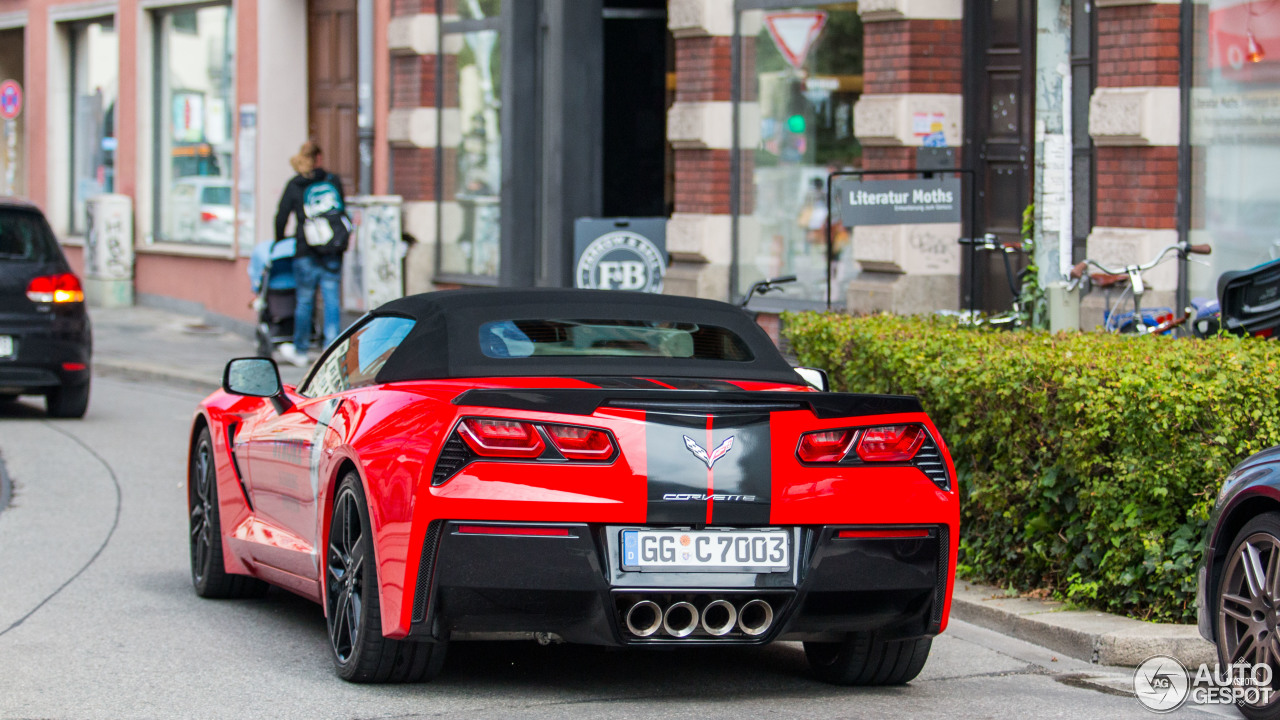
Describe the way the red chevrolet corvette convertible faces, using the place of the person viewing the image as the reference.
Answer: facing away from the viewer and to the left of the viewer

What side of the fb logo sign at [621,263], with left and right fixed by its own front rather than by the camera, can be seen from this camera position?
front

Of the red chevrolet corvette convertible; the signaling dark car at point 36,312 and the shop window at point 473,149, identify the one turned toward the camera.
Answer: the shop window

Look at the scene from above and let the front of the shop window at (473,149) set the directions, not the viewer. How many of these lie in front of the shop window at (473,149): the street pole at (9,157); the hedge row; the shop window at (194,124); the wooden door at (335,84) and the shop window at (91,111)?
1

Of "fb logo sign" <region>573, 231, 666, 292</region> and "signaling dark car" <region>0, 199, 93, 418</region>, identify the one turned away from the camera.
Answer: the signaling dark car

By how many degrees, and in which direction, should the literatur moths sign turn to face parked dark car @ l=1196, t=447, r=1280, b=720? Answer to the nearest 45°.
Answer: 0° — it already faces it

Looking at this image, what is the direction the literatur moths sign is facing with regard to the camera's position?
facing the viewer

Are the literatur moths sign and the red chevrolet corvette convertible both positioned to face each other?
no

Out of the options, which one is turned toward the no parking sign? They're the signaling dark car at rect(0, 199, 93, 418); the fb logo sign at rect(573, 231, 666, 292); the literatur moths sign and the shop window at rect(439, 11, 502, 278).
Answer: the signaling dark car

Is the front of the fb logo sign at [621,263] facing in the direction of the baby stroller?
no

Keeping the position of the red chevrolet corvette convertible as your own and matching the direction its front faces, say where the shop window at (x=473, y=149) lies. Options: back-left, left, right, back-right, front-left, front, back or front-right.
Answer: front-right

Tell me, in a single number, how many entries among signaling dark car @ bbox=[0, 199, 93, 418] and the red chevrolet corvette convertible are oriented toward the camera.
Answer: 0

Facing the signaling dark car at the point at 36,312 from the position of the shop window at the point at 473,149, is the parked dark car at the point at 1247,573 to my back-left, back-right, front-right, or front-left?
front-left

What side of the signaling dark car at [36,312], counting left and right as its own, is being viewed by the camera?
back

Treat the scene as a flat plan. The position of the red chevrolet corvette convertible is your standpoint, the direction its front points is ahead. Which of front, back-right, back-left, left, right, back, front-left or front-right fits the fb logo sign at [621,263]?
front-right

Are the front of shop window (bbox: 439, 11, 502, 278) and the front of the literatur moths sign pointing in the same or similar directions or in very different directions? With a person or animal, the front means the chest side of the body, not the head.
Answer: same or similar directions

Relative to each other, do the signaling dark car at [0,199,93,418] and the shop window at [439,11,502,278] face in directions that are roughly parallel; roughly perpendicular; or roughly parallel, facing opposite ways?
roughly parallel, facing opposite ways
